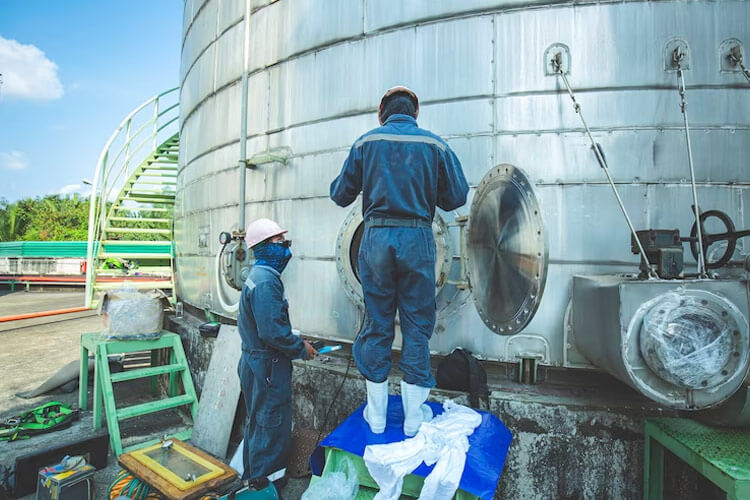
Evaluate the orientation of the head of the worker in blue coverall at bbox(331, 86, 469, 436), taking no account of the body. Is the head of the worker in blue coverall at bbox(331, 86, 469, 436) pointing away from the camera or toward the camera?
away from the camera

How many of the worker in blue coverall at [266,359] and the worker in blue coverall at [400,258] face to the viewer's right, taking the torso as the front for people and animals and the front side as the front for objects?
1

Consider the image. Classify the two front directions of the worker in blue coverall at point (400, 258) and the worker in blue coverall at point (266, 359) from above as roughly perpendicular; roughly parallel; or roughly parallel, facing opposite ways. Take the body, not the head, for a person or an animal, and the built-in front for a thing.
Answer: roughly perpendicular

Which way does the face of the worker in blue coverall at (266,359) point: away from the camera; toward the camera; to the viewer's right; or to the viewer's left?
to the viewer's right

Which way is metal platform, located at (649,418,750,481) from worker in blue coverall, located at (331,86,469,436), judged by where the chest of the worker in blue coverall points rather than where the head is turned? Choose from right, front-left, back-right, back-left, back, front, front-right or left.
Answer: right

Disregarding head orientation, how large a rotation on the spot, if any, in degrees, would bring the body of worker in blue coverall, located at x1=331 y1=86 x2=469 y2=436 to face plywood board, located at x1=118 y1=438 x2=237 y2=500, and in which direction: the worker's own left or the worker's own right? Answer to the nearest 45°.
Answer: approximately 90° to the worker's own left

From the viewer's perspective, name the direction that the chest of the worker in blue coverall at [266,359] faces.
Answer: to the viewer's right

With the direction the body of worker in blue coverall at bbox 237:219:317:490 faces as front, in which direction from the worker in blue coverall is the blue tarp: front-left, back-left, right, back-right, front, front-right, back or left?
front-right

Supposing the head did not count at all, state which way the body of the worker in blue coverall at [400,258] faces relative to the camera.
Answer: away from the camera
